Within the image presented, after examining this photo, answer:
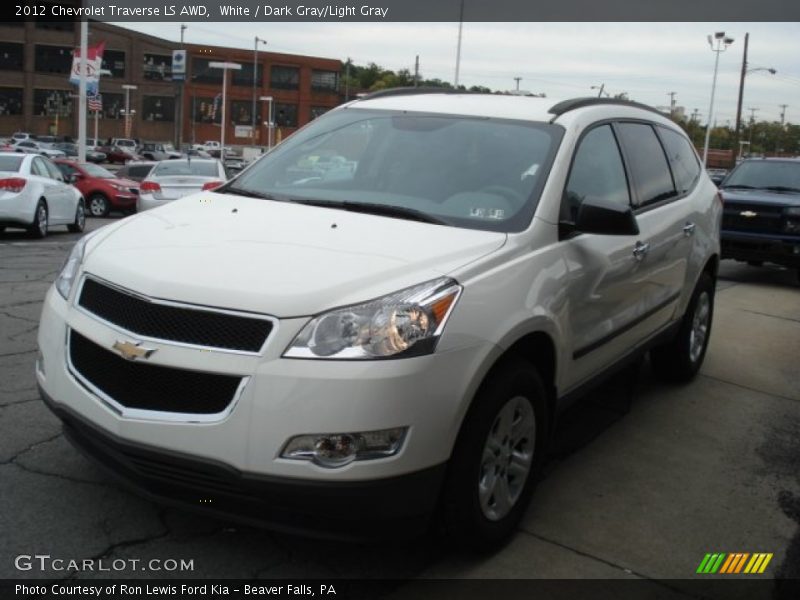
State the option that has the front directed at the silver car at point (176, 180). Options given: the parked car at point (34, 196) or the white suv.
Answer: the parked car

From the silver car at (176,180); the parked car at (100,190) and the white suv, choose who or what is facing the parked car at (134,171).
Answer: the silver car

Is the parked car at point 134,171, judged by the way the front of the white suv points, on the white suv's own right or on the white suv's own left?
on the white suv's own right

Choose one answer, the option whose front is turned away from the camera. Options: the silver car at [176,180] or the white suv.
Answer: the silver car

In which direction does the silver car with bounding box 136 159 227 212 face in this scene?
away from the camera

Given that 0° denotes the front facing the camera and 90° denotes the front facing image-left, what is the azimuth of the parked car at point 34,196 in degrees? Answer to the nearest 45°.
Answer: approximately 225°
